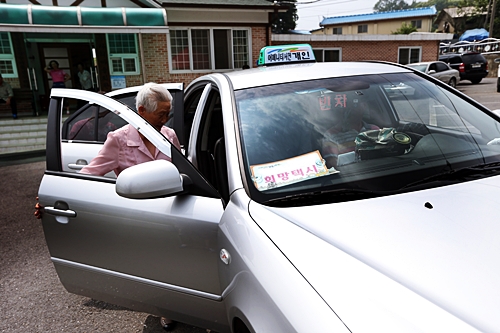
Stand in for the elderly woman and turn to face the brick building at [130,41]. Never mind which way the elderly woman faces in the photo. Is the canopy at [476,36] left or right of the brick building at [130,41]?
right

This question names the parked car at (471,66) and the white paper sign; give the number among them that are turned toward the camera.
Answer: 1

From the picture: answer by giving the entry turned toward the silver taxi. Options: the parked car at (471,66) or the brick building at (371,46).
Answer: the brick building

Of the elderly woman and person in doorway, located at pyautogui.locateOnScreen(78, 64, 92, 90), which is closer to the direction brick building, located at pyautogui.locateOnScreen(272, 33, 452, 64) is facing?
the elderly woman

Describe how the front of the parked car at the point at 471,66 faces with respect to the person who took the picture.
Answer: facing away from the viewer and to the left of the viewer

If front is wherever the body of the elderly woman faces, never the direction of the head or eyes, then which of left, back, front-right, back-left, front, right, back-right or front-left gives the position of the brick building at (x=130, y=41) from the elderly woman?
back-left

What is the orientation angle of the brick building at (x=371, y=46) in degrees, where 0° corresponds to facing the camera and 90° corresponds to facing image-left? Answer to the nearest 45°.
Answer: approximately 0°

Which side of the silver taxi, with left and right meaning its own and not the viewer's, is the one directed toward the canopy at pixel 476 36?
left

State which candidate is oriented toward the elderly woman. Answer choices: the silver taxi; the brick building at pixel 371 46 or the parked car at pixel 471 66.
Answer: the brick building

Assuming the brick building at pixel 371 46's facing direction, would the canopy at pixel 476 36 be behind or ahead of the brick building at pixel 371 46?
behind

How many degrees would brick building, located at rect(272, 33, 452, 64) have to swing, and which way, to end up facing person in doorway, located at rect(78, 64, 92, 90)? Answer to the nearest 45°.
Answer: approximately 45° to its right

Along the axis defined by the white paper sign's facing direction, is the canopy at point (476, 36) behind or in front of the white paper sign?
behind

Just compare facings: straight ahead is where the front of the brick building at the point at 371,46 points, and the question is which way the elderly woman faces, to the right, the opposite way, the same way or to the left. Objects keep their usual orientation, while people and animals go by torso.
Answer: to the left
